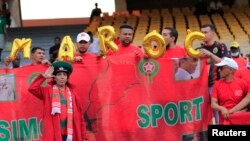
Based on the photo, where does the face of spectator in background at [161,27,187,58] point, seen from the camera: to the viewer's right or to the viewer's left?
to the viewer's left

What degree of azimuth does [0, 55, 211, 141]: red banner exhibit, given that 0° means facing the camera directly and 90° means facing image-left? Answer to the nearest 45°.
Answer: approximately 0°

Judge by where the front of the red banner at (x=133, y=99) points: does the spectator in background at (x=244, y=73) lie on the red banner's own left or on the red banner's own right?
on the red banner's own left

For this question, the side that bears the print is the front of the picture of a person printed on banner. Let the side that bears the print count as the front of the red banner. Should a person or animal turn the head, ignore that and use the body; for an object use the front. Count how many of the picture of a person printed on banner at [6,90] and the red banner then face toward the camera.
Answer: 2

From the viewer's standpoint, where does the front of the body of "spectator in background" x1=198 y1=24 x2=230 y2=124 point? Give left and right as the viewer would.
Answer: facing the viewer and to the left of the viewer

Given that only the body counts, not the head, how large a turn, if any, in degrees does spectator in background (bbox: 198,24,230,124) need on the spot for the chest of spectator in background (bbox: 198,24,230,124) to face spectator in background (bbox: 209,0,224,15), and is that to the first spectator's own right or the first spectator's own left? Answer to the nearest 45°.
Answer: approximately 135° to the first spectator's own right

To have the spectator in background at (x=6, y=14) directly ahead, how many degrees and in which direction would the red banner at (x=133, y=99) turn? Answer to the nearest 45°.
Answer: approximately 180°

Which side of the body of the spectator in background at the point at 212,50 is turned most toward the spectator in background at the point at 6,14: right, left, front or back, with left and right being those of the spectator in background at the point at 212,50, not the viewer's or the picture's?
right

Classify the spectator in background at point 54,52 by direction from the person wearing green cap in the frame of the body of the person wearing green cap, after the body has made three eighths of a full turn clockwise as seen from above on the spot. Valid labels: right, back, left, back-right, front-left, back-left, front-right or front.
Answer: front-right

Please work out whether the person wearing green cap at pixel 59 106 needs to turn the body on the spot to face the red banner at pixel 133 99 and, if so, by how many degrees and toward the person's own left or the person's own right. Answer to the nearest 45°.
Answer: approximately 135° to the person's own left

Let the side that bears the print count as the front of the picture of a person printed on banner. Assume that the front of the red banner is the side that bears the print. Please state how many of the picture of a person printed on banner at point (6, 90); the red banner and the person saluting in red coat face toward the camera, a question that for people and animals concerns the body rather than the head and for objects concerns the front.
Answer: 3

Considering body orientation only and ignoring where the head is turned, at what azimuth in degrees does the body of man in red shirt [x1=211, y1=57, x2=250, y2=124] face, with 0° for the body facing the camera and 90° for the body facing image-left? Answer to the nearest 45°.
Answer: approximately 45°

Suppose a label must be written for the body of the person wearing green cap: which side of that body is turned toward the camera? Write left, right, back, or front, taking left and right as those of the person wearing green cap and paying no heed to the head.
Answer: front
